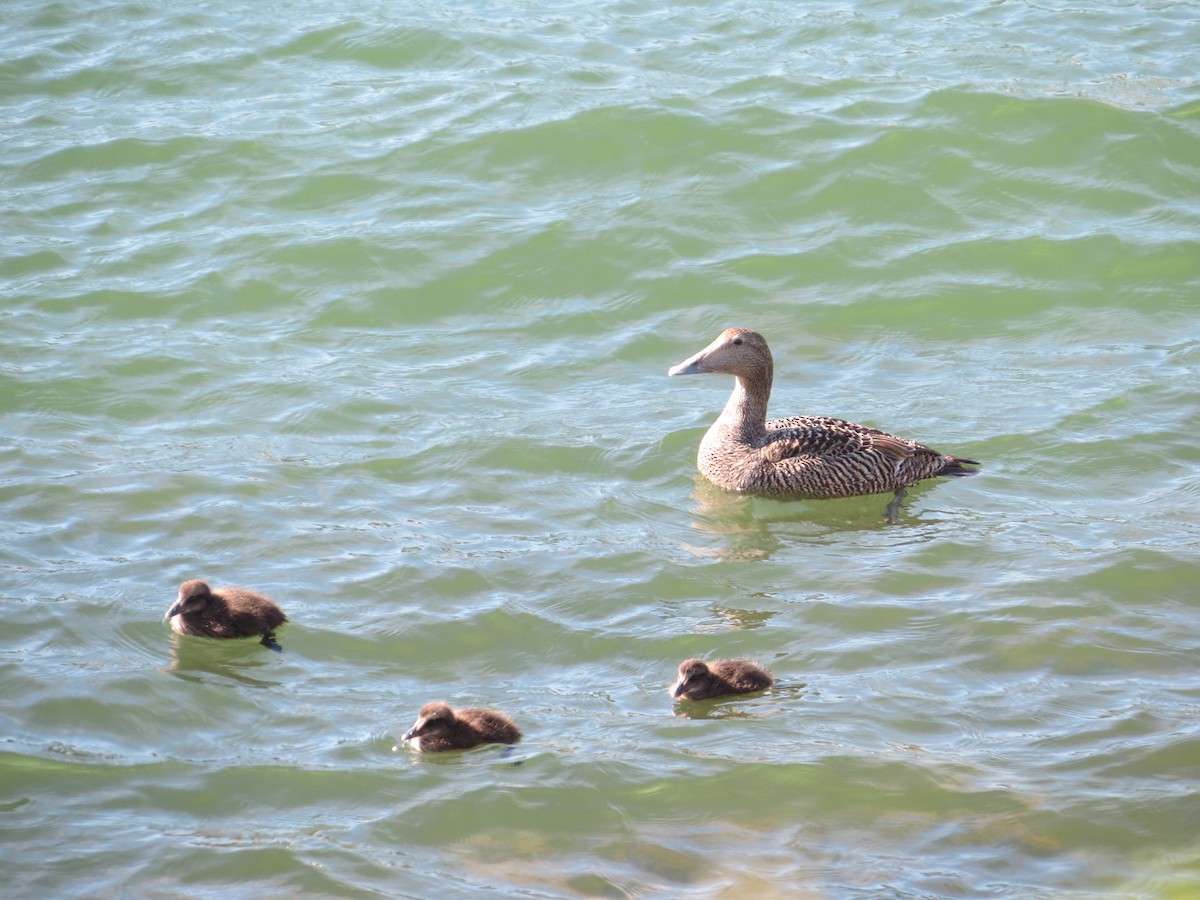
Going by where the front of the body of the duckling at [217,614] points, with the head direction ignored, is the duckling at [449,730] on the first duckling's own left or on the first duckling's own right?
on the first duckling's own left

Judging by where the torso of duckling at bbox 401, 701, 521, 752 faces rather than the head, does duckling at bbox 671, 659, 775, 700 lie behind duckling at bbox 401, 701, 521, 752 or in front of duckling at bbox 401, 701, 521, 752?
behind

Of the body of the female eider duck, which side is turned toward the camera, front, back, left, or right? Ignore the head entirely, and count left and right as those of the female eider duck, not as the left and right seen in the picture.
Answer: left

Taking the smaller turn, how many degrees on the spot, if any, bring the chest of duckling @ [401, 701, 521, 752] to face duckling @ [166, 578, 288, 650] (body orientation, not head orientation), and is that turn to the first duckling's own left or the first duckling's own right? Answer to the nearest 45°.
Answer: approximately 45° to the first duckling's own right

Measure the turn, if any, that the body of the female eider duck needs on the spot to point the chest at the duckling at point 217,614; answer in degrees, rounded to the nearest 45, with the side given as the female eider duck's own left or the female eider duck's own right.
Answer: approximately 45° to the female eider duck's own left

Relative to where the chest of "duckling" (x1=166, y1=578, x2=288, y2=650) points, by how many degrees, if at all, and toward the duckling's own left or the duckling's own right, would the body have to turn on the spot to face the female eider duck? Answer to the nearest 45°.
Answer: approximately 135° to the duckling's own right

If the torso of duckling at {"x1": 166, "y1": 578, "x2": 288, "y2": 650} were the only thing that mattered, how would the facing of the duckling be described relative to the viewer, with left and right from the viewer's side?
facing to the left of the viewer

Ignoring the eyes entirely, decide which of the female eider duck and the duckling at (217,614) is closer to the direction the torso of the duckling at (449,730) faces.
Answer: the duckling

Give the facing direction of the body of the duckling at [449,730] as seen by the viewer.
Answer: to the viewer's left

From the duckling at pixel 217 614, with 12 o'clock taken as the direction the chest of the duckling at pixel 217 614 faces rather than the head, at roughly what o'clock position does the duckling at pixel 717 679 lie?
the duckling at pixel 717 679 is roughly at 7 o'clock from the duckling at pixel 217 614.
